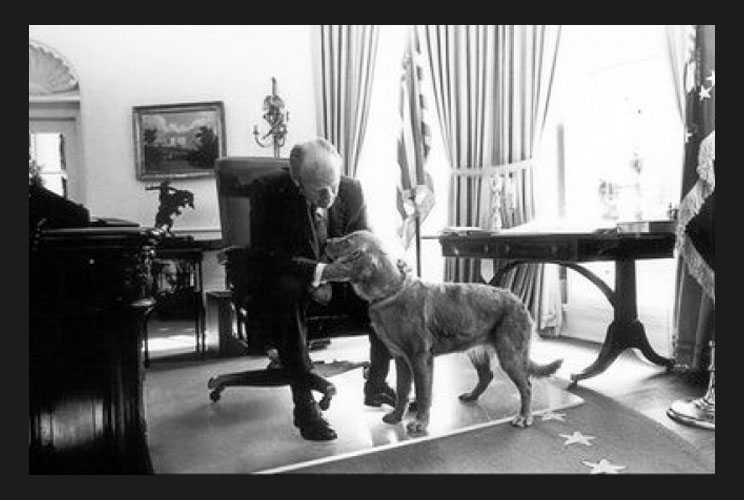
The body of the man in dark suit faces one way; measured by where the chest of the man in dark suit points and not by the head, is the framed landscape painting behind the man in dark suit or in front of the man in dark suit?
behind

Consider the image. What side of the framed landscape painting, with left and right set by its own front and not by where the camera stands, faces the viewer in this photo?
front

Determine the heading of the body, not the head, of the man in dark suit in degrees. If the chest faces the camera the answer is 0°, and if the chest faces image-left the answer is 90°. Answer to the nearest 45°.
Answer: approximately 315°

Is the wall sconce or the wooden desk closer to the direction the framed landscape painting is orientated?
the wooden desk

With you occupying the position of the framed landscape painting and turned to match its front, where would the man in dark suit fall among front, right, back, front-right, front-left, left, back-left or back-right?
front

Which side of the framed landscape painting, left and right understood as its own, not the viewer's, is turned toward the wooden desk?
front

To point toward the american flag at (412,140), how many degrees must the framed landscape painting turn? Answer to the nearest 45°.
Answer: approximately 45° to its left

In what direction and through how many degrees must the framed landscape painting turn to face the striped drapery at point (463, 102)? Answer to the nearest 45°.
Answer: approximately 45° to its left

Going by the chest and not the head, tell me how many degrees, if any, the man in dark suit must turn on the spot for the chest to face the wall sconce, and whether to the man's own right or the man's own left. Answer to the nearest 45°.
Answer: approximately 135° to the man's own left

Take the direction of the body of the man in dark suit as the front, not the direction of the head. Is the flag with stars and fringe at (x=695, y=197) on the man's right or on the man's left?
on the man's left

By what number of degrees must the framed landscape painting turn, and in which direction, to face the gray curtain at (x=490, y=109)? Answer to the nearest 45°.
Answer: approximately 45° to its left

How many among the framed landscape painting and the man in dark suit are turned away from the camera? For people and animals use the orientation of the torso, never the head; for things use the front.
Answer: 0

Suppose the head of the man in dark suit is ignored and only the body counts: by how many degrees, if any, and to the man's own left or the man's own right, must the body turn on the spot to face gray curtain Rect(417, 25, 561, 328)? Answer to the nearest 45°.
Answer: approximately 90° to the man's own left
